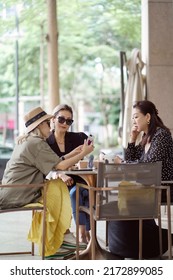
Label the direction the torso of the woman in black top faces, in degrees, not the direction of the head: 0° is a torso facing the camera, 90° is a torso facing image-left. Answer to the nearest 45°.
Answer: approximately 315°

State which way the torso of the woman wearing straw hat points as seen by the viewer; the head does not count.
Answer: to the viewer's right

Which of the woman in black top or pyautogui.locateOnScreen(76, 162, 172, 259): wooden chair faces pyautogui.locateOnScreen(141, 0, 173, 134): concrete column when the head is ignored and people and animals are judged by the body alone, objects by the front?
the wooden chair

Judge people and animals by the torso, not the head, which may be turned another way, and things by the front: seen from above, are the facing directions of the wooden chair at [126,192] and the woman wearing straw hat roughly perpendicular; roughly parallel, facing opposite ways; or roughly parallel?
roughly perpendicular

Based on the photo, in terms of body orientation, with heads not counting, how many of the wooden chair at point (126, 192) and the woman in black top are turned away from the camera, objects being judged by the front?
1

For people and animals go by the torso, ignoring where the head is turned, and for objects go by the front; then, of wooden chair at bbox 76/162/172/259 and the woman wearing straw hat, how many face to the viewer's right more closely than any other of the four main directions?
1

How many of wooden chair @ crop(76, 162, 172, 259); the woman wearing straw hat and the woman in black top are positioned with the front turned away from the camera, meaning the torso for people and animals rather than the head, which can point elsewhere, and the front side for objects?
1

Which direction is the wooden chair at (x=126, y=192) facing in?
away from the camera

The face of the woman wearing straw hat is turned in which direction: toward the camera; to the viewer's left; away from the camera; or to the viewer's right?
to the viewer's right

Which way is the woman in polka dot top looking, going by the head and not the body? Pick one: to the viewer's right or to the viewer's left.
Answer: to the viewer's left
